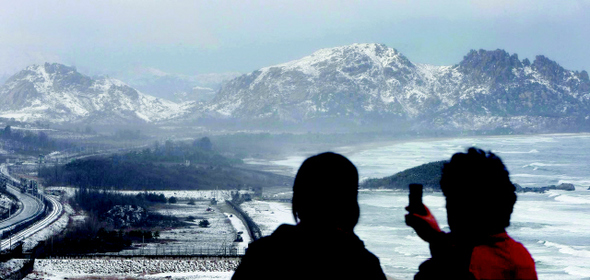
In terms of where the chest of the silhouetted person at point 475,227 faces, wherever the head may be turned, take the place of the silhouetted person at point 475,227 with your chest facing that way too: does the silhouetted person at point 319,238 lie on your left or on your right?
on your left

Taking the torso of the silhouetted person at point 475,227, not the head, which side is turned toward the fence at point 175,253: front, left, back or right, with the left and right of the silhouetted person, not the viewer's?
front

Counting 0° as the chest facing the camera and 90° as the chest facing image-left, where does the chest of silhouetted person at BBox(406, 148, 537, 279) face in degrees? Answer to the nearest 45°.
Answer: approximately 135°

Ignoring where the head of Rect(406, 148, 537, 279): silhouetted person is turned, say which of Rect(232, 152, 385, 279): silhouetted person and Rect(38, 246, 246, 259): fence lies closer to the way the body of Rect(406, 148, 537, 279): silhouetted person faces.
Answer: the fence
